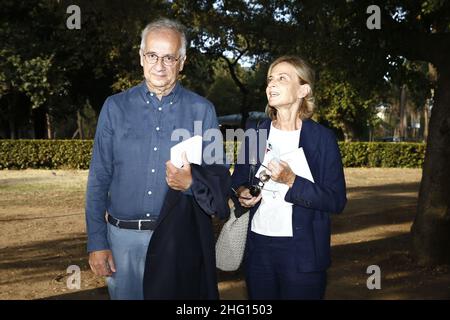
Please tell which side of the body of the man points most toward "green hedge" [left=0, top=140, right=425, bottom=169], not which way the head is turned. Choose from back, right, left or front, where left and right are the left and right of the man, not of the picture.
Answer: back

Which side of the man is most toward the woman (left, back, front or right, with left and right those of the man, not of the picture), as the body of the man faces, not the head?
left

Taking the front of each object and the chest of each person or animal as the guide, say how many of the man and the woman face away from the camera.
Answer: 0

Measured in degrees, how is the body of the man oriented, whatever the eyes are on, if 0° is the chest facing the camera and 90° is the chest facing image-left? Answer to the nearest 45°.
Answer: approximately 0°

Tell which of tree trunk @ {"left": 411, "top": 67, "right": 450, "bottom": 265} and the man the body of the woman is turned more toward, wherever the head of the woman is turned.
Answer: the man

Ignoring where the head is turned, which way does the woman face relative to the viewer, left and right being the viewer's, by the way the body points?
facing the viewer and to the left of the viewer

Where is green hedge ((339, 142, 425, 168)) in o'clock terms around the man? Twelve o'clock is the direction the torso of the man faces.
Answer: The green hedge is roughly at 7 o'clock from the man.

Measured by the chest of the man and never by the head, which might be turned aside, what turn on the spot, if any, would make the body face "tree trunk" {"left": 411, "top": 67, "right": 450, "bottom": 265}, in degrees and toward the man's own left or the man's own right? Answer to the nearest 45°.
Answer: approximately 135° to the man's own left

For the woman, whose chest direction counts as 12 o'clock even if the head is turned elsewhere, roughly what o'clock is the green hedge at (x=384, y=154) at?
The green hedge is roughly at 5 o'clock from the woman.
